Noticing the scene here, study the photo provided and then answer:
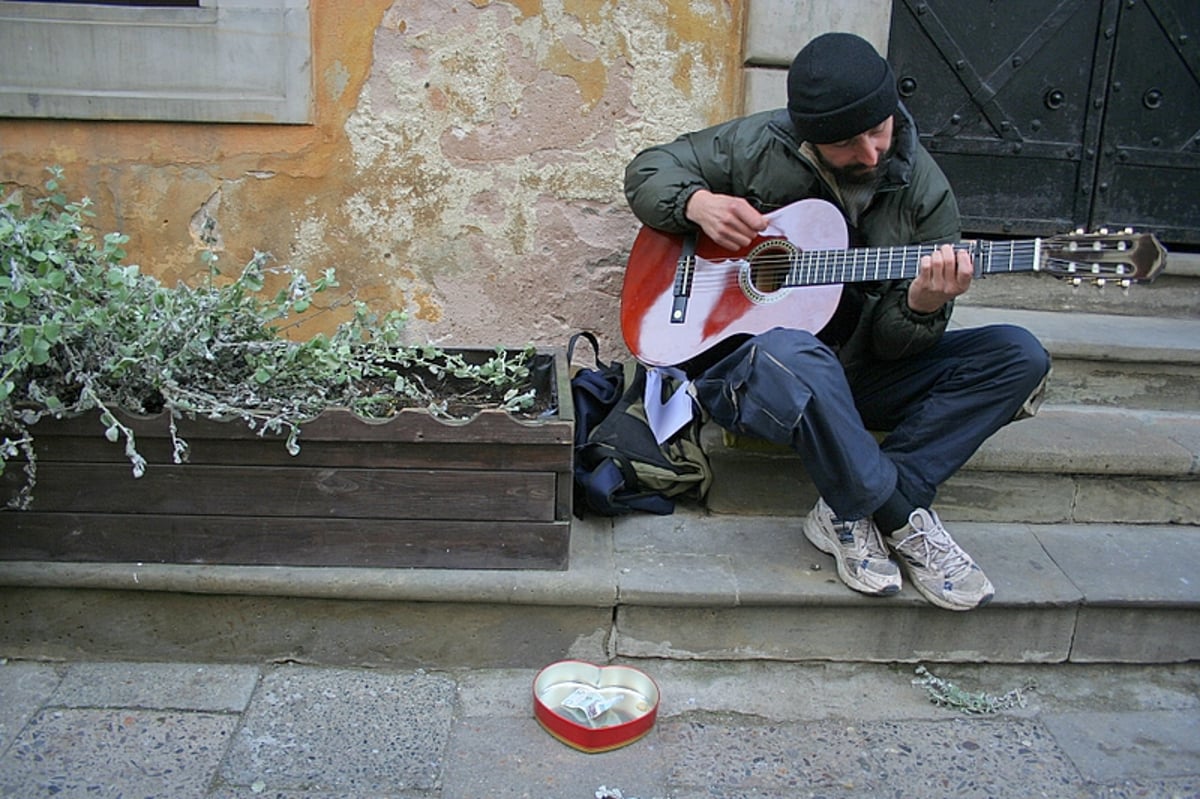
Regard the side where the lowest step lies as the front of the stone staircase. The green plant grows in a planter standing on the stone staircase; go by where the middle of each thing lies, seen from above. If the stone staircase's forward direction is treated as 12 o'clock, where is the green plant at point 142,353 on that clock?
The green plant is roughly at 3 o'clock from the stone staircase.

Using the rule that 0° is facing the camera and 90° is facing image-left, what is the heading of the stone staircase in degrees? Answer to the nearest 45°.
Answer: approximately 0°

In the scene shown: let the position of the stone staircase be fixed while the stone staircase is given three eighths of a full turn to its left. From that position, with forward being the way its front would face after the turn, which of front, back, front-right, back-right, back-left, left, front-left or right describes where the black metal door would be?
front
